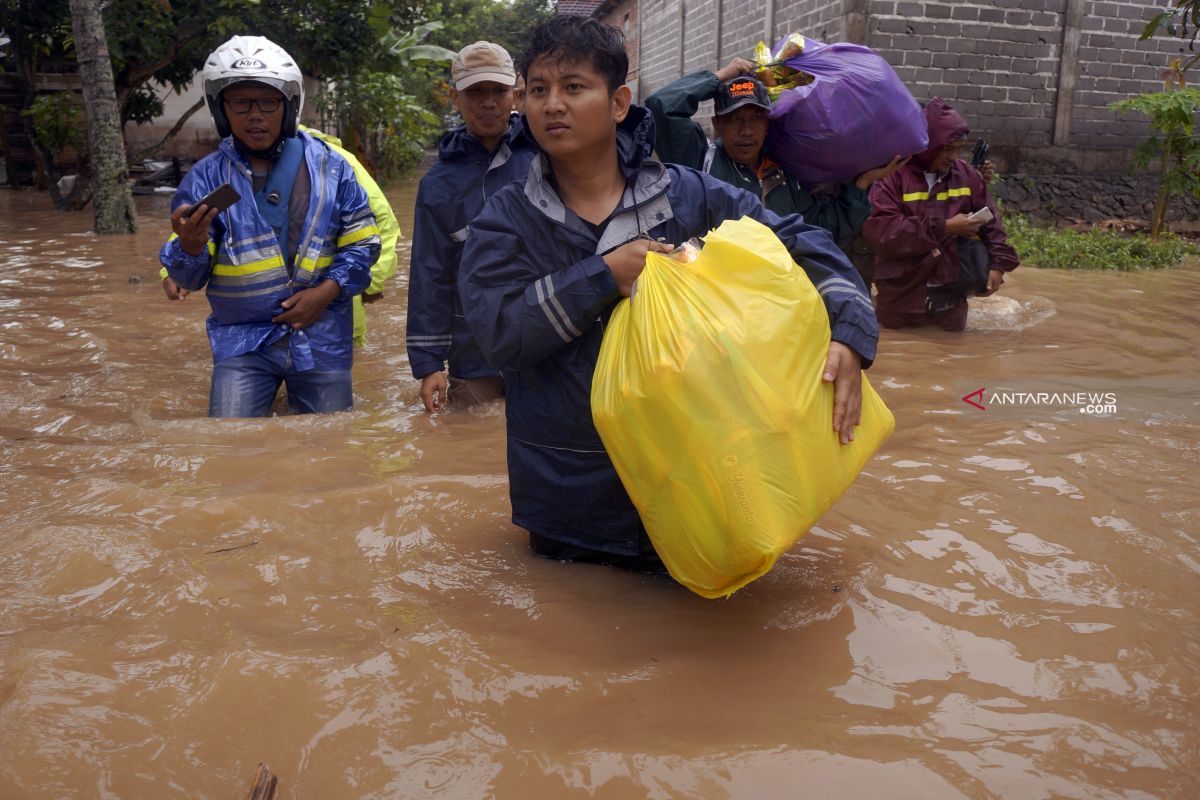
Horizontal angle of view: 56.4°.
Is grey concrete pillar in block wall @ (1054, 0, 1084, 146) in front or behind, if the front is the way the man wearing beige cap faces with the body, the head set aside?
behind

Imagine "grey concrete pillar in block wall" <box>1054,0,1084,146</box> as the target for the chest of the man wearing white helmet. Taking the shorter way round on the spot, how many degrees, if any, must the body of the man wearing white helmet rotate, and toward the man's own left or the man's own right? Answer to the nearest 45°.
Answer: approximately 135° to the man's own left

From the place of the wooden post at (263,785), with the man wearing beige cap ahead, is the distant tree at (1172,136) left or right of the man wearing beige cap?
right

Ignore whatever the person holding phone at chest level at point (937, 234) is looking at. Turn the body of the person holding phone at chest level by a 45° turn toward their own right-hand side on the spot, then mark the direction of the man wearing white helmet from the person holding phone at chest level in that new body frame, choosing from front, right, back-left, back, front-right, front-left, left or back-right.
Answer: front-right

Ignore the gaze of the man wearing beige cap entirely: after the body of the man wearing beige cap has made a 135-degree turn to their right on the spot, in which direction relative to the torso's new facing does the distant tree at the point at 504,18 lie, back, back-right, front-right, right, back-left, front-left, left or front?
front-right

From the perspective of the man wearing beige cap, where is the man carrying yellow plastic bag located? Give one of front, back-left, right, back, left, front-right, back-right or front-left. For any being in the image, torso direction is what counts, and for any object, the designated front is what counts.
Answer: front

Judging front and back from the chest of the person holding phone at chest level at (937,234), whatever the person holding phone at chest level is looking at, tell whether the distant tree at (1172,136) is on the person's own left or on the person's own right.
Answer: on the person's own left

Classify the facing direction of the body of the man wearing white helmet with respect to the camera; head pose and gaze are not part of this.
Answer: toward the camera

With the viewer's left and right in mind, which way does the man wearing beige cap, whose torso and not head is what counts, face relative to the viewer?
facing the viewer

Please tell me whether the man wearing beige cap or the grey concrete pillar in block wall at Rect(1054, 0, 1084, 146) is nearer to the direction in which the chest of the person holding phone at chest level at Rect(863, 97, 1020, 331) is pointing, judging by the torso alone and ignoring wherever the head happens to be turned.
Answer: the man wearing beige cap

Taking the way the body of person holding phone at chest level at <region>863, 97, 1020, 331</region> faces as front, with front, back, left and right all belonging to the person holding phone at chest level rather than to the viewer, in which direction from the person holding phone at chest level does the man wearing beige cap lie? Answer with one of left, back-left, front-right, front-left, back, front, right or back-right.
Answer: right

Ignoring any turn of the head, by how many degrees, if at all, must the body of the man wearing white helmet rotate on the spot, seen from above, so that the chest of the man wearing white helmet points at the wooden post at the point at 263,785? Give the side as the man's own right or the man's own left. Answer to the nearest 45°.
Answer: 0° — they already face it

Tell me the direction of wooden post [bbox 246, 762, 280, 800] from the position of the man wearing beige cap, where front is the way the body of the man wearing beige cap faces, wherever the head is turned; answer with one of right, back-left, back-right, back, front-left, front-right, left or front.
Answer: front

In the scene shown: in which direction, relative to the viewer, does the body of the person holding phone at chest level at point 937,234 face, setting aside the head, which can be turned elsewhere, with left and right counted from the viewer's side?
facing the viewer and to the right of the viewer

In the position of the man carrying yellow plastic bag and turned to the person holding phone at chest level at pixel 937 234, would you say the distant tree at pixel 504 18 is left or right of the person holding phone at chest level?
left
